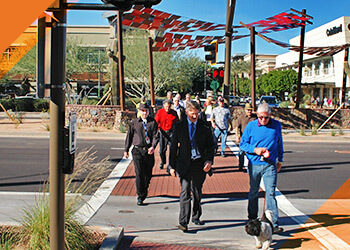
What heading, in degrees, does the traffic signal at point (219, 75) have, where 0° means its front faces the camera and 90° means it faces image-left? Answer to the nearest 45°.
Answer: approximately 0°

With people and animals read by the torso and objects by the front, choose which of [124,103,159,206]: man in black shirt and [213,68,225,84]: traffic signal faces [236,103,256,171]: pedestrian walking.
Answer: the traffic signal

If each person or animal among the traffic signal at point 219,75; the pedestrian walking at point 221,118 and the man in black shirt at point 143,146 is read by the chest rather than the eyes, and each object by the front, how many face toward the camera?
3

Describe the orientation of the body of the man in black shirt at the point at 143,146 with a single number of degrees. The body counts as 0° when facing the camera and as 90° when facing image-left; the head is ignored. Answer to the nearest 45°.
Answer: approximately 0°

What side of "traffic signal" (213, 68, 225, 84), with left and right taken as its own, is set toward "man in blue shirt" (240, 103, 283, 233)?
front

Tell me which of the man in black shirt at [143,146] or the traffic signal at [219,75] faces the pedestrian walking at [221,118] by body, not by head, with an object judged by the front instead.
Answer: the traffic signal

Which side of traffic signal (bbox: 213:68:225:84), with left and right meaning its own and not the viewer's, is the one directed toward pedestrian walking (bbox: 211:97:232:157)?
front
